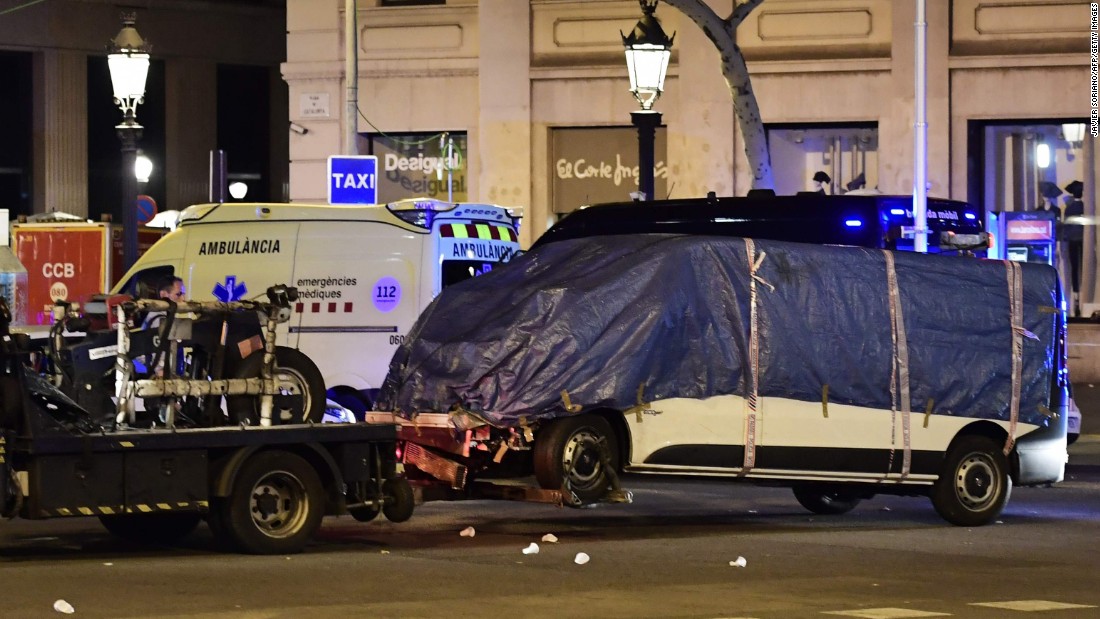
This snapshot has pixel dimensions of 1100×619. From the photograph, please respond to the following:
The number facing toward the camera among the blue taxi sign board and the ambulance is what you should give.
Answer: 1

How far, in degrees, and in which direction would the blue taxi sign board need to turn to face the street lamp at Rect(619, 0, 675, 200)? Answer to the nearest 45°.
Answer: approximately 45° to its left

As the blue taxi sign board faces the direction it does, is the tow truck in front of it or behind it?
in front

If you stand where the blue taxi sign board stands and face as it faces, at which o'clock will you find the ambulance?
The ambulance is roughly at 12 o'clock from the blue taxi sign board.

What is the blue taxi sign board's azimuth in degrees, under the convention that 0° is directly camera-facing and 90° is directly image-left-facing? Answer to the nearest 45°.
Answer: approximately 0°

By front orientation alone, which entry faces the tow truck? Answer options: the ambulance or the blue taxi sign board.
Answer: the blue taxi sign board

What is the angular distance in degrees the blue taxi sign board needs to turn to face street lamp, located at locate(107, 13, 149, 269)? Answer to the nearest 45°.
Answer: approximately 90° to its right
